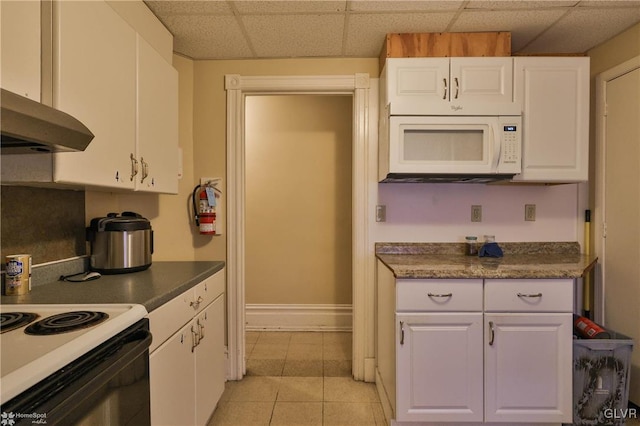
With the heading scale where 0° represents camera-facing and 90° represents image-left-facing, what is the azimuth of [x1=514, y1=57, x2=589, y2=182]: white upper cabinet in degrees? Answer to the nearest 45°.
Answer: approximately 0°

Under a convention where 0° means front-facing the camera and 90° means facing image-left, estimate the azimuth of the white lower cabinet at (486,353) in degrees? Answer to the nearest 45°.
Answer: approximately 0°

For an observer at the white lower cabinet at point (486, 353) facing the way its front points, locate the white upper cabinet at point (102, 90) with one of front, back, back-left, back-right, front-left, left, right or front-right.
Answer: front-right

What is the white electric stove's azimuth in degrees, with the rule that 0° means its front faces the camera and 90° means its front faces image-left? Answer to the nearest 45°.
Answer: approximately 315°

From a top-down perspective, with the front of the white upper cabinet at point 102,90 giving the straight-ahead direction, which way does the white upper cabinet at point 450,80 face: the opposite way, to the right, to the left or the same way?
to the right

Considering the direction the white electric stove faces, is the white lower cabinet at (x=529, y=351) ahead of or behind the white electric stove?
ahead

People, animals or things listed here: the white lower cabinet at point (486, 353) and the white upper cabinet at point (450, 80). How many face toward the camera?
2

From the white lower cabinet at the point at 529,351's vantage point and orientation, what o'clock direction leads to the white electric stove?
The white electric stove is roughly at 1 o'clock from the white lower cabinet.

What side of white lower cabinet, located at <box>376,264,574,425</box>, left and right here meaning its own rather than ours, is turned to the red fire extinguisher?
right
